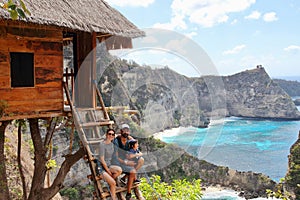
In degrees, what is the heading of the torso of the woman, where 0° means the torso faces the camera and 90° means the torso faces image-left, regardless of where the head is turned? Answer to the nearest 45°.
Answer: approximately 315°

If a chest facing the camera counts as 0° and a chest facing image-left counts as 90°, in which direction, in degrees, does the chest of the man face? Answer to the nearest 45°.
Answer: approximately 315°
